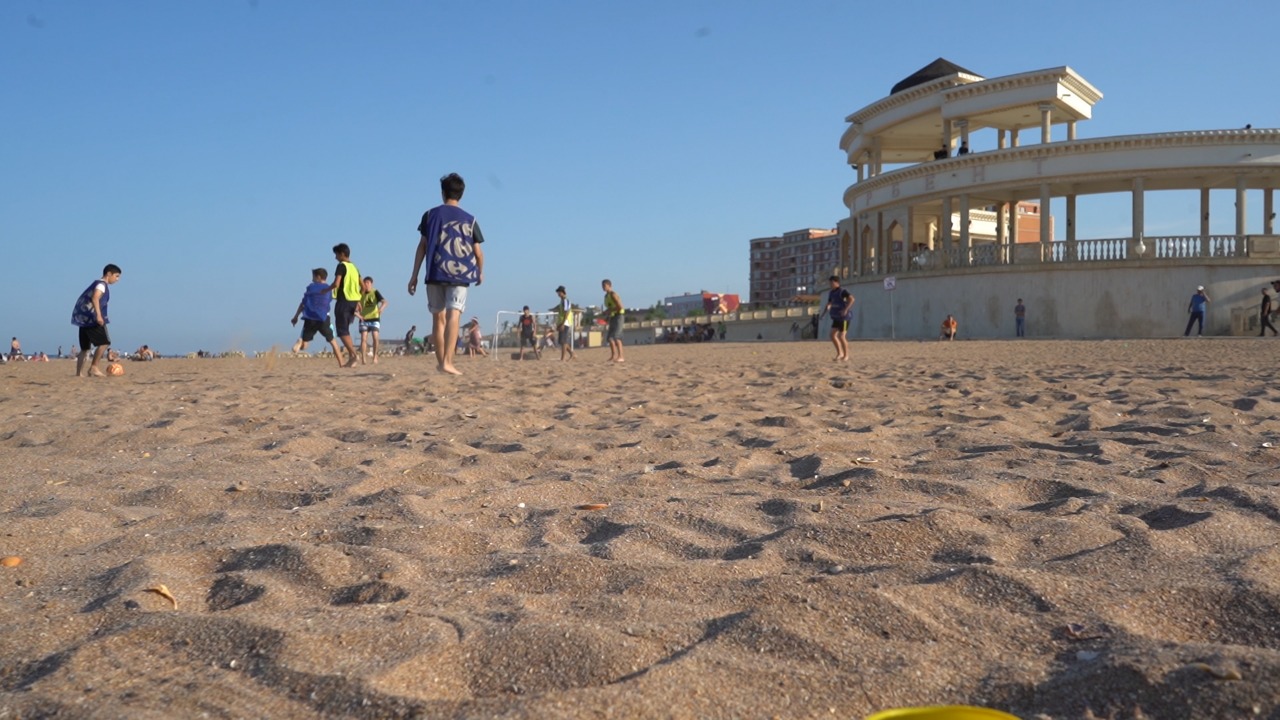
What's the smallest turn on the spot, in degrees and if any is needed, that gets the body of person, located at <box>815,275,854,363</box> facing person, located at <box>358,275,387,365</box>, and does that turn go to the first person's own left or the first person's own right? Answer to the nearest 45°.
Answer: approximately 45° to the first person's own right

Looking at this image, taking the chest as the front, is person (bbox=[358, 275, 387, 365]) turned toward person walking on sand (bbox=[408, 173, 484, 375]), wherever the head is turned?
yes

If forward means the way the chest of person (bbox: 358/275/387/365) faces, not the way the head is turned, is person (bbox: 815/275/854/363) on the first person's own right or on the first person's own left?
on the first person's own left

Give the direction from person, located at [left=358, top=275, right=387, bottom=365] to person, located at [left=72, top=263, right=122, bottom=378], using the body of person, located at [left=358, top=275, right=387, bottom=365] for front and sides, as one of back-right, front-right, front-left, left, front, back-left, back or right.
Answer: front-right

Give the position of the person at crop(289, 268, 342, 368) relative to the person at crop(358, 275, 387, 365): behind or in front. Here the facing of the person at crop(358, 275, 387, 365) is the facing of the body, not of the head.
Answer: in front

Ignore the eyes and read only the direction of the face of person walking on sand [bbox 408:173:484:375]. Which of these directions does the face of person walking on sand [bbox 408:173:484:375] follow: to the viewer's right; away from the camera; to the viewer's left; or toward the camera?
away from the camera

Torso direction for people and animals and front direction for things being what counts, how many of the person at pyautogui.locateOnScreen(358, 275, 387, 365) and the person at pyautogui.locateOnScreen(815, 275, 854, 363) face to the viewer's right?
0
